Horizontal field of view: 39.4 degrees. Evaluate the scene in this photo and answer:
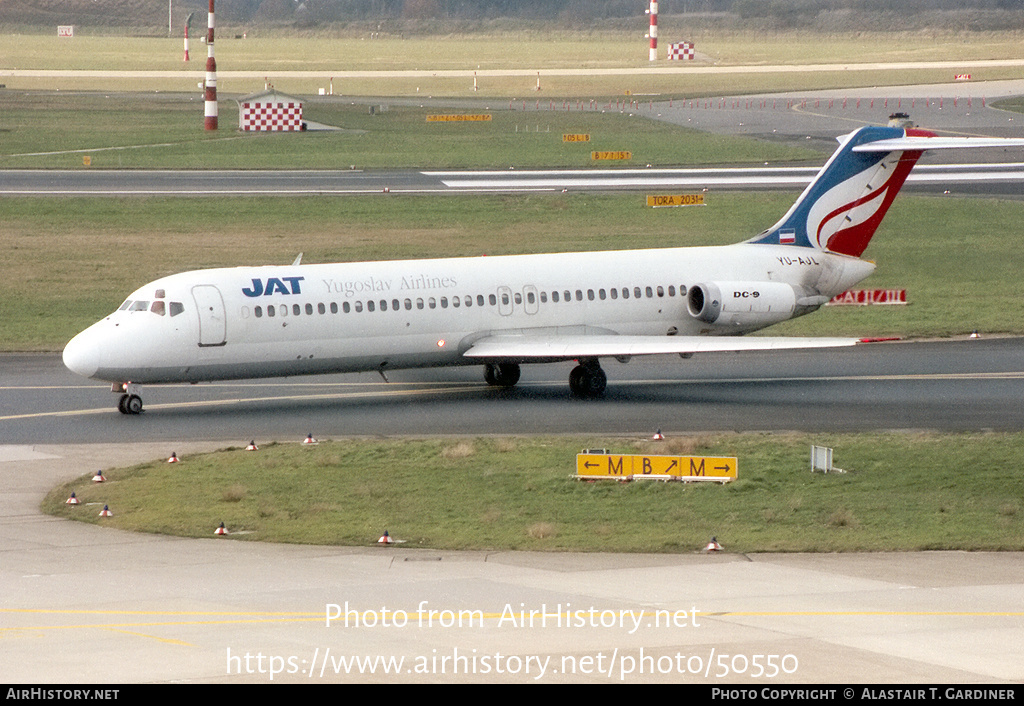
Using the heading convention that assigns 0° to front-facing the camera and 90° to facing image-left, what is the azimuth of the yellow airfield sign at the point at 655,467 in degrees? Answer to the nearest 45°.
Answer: approximately 0°

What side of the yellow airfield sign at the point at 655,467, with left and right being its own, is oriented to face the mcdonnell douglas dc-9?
back
